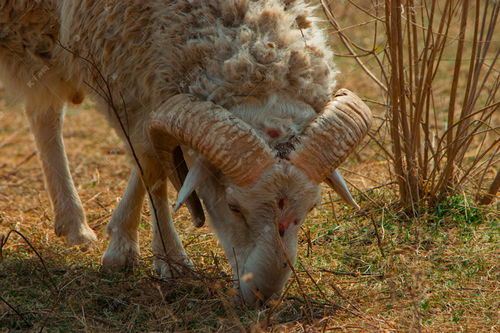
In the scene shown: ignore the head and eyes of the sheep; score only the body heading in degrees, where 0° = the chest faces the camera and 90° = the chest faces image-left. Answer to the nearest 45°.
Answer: approximately 315°
